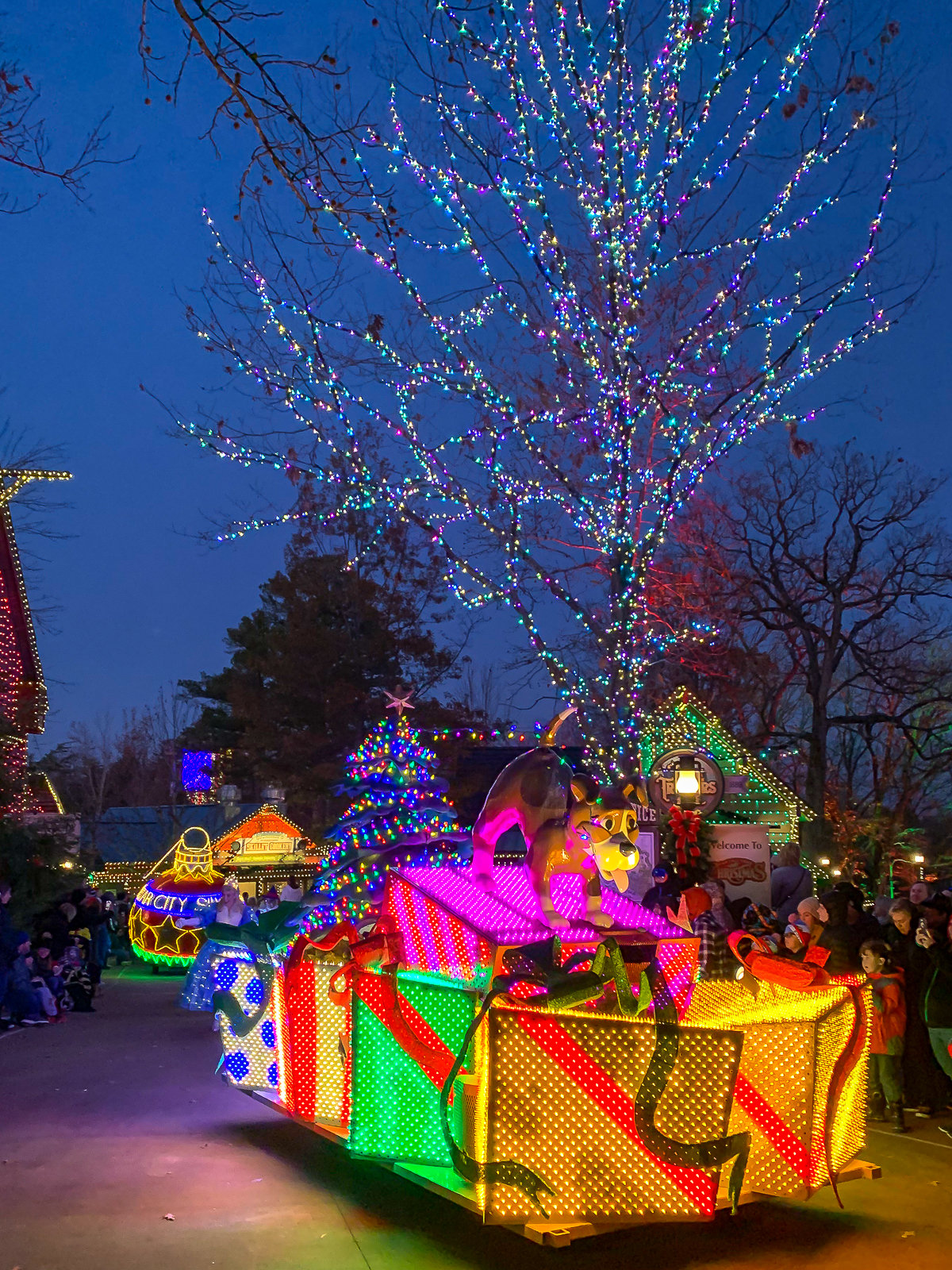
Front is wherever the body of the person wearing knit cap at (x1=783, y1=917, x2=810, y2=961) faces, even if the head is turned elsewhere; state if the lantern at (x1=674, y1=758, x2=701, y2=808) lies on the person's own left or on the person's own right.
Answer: on the person's own right

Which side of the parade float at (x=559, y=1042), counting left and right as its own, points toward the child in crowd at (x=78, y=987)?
back

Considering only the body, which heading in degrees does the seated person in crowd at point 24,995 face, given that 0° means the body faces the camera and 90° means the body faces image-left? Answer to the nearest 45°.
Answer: approximately 315°

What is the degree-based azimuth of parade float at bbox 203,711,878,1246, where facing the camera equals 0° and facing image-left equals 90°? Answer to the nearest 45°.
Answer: approximately 315°

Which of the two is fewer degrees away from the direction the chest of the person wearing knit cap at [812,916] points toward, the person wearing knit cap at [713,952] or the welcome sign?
the person wearing knit cap

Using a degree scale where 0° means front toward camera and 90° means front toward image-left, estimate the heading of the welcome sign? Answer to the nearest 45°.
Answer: approximately 0°

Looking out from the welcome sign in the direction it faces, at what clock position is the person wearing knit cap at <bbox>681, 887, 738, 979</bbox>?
The person wearing knit cap is roughly at 12 o'clock from the welcome sign.
